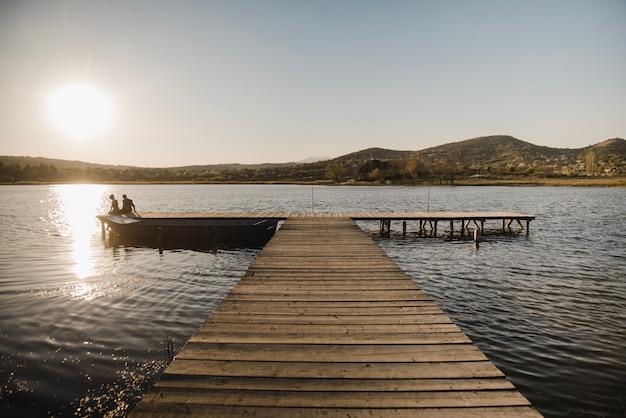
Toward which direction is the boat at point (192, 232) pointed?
to the viewer's left
